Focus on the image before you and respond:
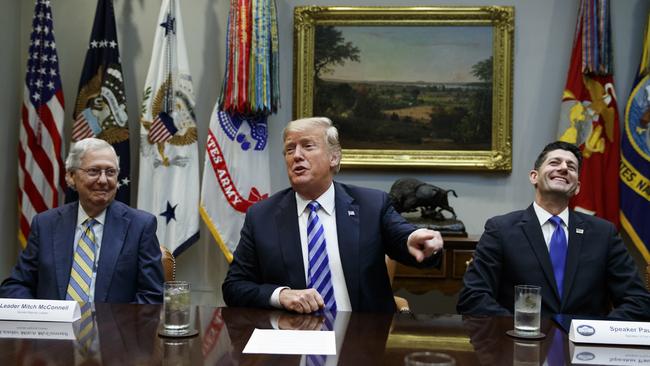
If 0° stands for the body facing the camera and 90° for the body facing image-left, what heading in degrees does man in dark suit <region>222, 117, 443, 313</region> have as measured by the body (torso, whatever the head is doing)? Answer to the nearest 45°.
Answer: approximately 0°

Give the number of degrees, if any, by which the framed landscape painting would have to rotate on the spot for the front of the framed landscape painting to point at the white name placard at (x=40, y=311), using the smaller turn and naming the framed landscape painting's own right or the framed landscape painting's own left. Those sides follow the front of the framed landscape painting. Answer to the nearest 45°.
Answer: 0° — it already faces it

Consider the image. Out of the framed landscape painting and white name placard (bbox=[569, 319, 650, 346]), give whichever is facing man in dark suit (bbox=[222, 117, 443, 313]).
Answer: the framed landscape painting

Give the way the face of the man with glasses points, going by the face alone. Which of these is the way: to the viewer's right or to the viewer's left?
to the viewer's right

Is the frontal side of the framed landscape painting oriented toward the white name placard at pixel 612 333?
yes

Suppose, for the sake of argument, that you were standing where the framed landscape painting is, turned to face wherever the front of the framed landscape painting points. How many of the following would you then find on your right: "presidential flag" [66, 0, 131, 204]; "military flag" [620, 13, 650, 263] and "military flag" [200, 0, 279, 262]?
2

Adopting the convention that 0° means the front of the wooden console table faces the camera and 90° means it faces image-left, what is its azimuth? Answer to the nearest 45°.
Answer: approximately 0°

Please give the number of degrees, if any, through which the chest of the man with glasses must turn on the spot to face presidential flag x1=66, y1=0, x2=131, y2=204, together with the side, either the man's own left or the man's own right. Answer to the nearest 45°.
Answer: approximately 180°

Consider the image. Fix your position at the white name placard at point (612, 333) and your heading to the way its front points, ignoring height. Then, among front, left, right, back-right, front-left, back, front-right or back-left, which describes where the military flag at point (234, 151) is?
back-right
